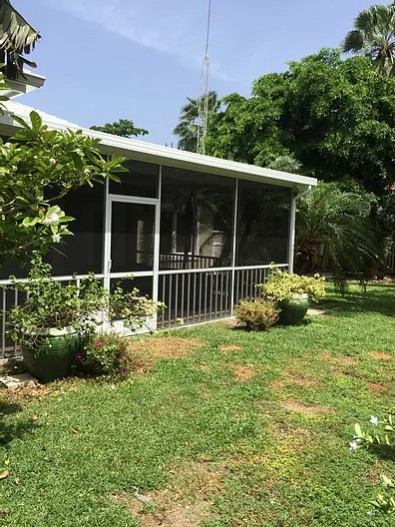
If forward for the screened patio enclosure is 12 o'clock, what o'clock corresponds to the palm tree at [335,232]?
The palm tree is roughly at 9 o'clock from the screened patio enclosure.

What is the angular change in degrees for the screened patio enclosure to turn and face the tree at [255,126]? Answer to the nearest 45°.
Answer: approximately 135° to its left

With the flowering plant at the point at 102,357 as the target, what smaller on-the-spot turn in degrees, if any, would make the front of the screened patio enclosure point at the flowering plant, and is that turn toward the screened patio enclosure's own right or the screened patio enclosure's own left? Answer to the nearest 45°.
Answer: approximately 45° to the screened patio enclosure's own right

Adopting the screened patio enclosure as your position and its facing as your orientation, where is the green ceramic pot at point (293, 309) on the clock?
The green ceramic pot is roughly at 10 o'clock from the screened patio enclosure.

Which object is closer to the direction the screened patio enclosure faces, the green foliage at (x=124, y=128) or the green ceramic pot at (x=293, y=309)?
the green ceramic pot

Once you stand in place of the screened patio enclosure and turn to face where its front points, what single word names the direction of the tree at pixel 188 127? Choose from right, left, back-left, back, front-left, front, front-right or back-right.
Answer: back-left

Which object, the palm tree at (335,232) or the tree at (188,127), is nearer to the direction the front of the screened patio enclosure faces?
the palm tree

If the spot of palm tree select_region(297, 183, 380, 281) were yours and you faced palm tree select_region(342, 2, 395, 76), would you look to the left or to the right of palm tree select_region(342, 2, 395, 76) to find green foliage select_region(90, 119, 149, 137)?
left

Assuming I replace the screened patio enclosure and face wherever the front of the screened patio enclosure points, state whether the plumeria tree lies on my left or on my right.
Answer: on my right
